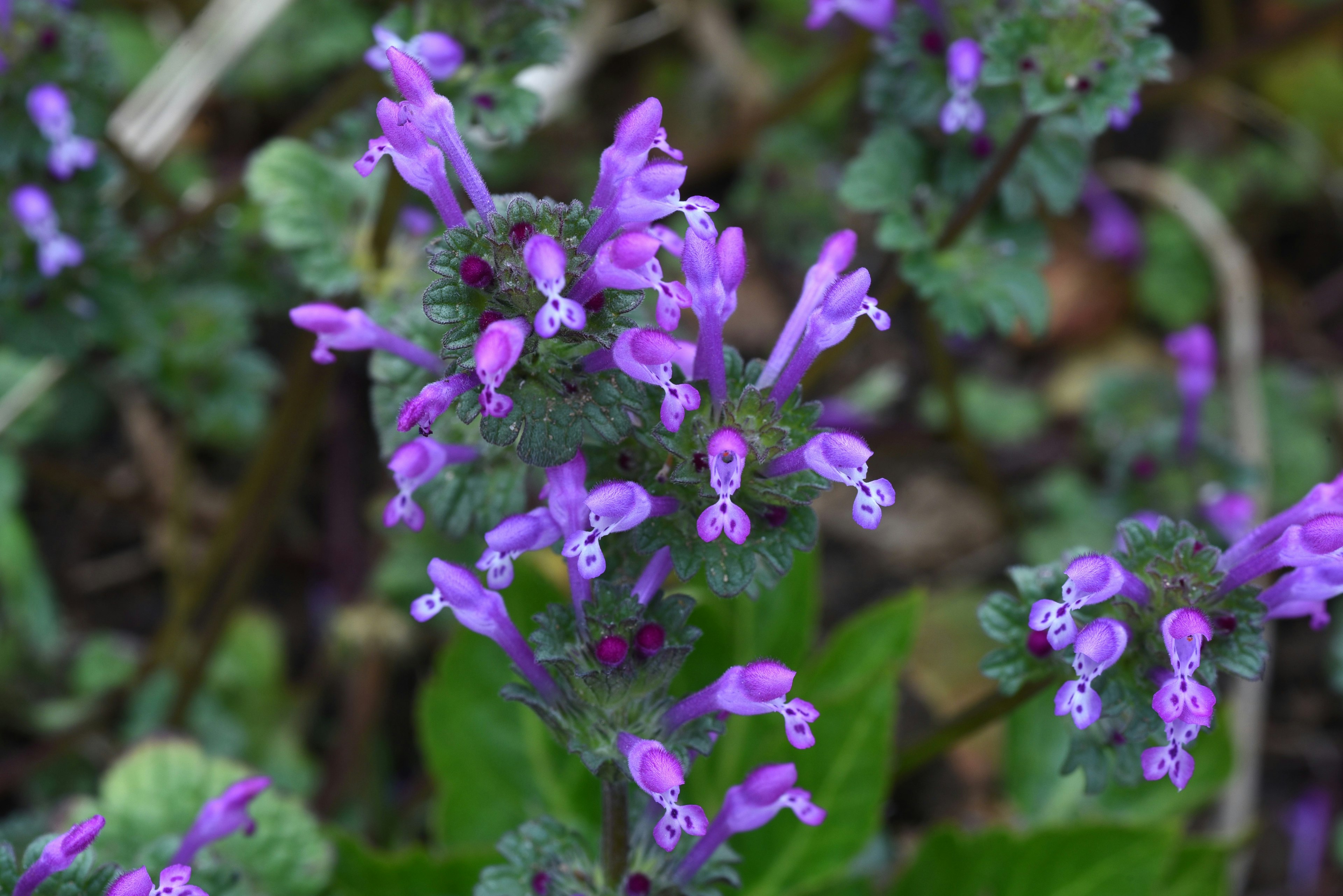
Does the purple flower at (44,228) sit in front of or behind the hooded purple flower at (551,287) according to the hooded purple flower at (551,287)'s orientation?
behind

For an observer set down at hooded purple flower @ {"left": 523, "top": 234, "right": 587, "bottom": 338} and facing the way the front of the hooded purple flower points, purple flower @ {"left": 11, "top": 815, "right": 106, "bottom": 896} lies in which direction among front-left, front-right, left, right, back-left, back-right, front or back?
right

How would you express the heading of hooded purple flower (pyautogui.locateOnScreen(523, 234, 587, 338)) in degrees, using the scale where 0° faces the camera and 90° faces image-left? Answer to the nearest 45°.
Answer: approximately 0°

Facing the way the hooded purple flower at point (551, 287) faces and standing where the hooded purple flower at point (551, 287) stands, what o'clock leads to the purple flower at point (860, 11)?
The purple flower is roughly at 7 o'clock from the hooded purple flower.

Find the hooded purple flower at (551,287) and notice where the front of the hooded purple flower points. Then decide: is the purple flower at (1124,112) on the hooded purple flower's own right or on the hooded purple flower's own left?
on the hooded purple flower's own left

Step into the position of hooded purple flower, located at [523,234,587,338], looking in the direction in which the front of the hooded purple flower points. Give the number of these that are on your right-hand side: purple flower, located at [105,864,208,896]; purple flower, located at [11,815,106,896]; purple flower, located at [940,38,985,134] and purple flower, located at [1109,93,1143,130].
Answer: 2
